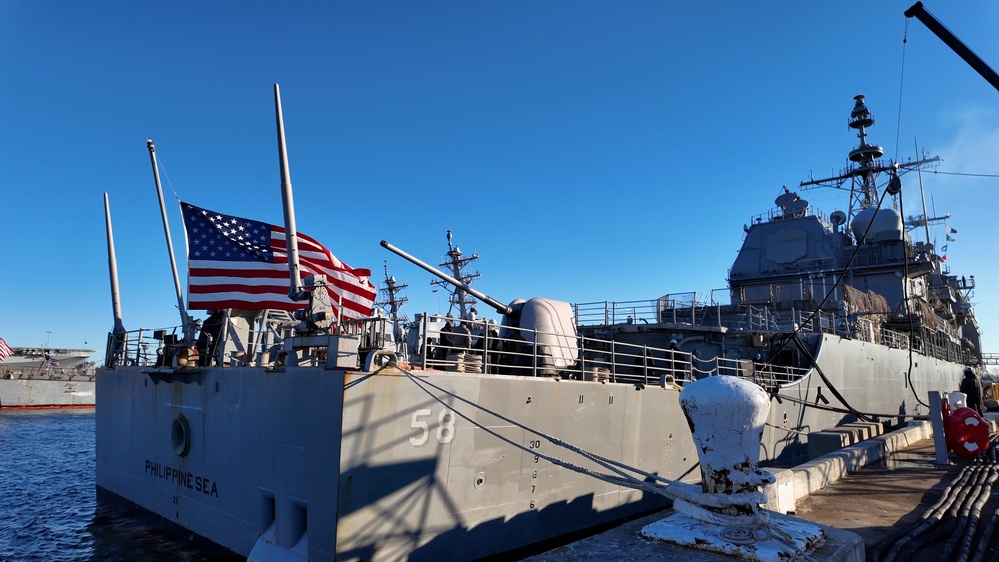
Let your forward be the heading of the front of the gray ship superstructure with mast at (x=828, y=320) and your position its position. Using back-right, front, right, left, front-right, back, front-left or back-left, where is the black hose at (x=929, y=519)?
back-right

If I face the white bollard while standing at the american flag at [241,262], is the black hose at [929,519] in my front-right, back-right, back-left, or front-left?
front-left

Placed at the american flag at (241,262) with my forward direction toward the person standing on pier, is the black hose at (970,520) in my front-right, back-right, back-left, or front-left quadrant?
front-right

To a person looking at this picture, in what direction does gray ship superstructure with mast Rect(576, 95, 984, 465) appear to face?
facing away from the viewer and to the right of the viewer

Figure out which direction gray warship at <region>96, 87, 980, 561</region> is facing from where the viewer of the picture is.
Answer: facing away from the viewer and to the right of the viewer

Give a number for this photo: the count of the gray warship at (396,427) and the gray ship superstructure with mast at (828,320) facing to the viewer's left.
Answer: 0

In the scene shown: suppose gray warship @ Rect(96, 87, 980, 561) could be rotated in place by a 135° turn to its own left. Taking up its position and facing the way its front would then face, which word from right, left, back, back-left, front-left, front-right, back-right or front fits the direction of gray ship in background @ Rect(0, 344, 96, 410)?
front-right
